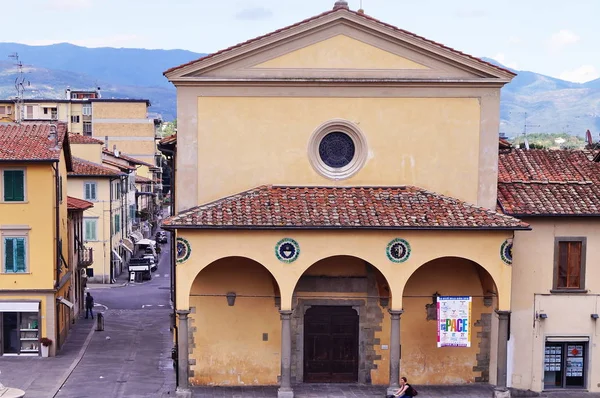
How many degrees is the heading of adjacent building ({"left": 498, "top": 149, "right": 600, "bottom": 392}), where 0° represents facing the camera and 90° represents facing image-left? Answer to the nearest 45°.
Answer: approximately 0°

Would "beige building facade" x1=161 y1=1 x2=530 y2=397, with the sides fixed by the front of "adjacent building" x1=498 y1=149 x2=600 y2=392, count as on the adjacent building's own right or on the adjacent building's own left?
on the adjacent building's own right

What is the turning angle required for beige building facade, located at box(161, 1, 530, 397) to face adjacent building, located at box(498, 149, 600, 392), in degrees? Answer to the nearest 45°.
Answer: approximately 90° to its left

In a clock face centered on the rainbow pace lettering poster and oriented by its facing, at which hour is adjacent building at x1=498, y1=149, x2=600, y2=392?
The adjacent building is roughly at 8 o'clock from the rainbow pace lettering poster.

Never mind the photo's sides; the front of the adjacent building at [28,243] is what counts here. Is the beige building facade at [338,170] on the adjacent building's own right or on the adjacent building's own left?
on the adjacent building's own left

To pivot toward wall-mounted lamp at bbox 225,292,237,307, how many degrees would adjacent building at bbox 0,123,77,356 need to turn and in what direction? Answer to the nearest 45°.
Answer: approximately 45° to its left

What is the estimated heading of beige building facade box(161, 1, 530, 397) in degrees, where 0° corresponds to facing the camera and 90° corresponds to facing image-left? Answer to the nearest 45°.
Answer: approximately 0°
